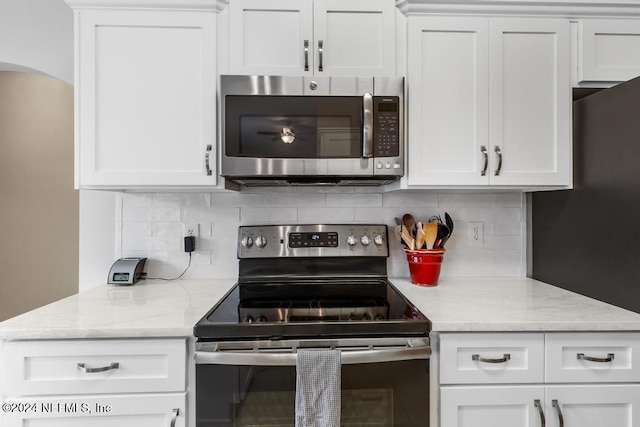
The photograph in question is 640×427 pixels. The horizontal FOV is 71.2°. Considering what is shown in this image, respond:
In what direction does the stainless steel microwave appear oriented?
toward the camera

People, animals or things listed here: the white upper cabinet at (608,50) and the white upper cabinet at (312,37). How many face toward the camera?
2

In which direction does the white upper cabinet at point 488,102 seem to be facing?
toward the camera

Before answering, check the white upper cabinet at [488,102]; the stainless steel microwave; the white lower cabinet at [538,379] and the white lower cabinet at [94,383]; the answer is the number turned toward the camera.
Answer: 4

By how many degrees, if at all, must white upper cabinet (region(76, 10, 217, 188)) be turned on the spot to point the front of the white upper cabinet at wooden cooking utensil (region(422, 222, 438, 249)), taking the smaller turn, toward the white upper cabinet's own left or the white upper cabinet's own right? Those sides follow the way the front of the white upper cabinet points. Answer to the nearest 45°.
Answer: approximately 90° to the white upper cabinet's own left

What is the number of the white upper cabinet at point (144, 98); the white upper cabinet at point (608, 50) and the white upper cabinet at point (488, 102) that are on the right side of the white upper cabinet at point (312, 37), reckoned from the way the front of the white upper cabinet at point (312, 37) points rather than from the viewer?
1

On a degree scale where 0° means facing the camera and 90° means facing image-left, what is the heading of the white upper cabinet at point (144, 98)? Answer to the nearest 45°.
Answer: approximately 0°

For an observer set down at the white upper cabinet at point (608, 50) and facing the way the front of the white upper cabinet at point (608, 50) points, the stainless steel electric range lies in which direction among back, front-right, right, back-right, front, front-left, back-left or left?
front-right

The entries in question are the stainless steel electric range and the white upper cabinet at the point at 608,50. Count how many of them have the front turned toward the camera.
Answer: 2

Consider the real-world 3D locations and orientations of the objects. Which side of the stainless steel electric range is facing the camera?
front

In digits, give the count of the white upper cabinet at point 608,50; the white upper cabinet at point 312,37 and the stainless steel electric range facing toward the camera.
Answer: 3

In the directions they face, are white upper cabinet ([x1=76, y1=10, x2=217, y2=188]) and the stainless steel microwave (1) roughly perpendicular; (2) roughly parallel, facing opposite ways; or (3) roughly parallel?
roughly parallel

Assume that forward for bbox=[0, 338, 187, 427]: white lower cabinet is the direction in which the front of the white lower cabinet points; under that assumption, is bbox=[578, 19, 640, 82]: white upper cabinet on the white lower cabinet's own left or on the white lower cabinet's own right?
on the white lower cabinet's own left

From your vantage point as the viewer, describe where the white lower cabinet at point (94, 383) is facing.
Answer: facing the viewer
